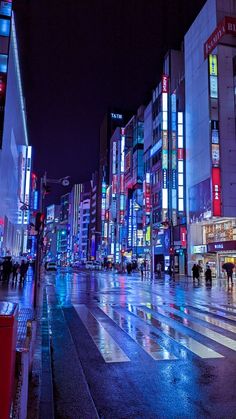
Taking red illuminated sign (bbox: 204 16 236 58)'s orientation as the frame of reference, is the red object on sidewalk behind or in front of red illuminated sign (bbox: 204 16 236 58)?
in front

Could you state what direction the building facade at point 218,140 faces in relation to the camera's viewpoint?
facing the viewer and to the left of the viewer

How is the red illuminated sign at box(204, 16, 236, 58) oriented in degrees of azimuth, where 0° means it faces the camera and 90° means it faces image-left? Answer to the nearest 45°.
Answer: approximately 45°

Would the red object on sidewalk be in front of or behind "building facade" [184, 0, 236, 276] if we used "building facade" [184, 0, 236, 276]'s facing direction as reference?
in front
